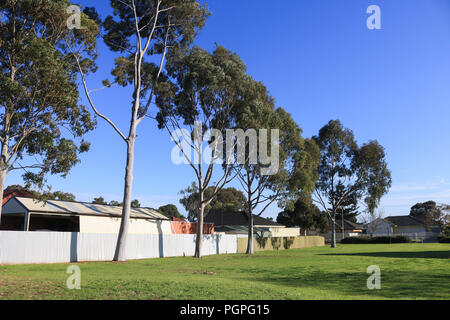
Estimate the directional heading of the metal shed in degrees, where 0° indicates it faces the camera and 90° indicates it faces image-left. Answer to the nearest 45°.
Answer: approximately 45°

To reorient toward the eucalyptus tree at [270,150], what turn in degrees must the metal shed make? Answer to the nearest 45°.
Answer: approximately 135° to its left
